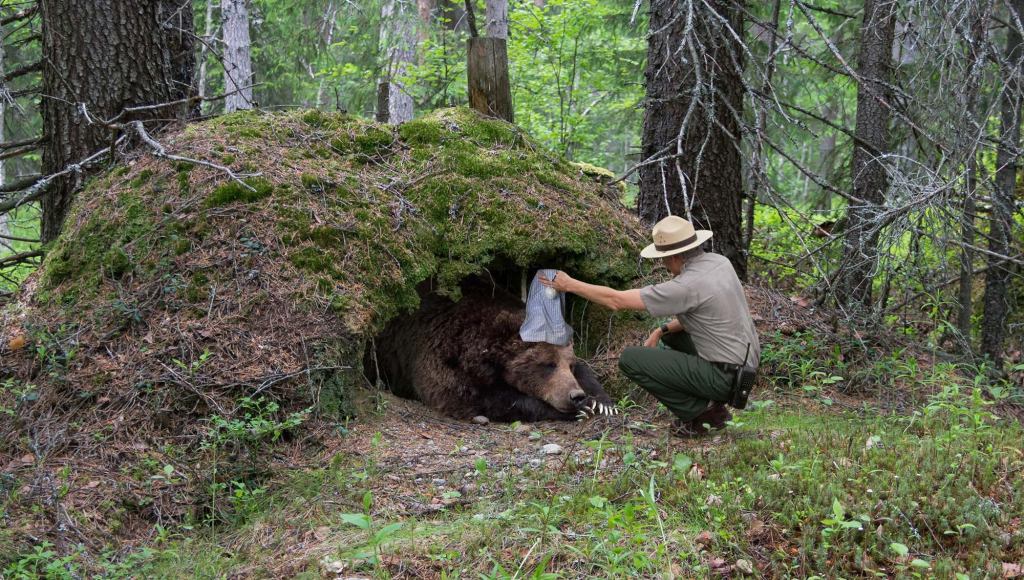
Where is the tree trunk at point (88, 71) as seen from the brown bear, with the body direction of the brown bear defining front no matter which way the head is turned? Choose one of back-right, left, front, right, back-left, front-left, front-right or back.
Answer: back-right

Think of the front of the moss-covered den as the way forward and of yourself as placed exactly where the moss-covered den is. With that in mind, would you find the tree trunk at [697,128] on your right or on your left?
on your left

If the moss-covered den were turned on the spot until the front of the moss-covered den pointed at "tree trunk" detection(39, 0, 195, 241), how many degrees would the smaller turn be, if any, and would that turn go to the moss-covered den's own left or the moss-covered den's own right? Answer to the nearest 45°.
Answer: approximately 180°

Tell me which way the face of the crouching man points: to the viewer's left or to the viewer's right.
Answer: to the viewer's left

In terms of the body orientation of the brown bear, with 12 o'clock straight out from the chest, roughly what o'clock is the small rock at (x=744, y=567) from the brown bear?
The small rock is roughly at 1 o'clock from the brown bear.

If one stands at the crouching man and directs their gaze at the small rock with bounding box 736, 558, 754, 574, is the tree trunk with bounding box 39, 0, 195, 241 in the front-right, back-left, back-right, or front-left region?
back-right

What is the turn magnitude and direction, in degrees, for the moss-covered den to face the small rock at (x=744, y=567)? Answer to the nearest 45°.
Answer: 0° — it already faces it

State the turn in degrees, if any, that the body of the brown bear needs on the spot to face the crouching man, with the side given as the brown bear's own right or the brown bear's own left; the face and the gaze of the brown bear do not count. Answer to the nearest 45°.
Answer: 0° — it already faces them

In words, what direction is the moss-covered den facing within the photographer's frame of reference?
facing the viewer and to the right of the viewer

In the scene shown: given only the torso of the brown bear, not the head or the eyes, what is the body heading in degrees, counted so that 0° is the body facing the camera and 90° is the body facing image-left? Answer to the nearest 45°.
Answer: approximately 315°
